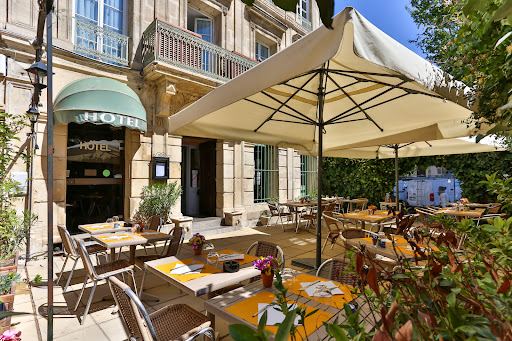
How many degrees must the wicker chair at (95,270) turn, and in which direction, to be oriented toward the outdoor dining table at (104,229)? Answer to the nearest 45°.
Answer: approximately 45° to its left

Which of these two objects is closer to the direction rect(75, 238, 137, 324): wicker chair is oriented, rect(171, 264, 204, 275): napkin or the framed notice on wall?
the framed notice on wall

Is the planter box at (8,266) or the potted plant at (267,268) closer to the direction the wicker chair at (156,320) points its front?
the potted plant

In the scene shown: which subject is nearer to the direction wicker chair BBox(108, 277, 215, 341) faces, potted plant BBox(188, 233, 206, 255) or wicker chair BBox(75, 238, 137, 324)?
the potted plant

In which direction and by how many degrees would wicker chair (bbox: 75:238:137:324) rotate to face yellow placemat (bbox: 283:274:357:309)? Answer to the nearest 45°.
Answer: approximately 90° to its right

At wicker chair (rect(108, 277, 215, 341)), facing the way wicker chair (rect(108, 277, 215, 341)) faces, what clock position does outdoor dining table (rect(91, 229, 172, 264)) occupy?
The outdoor dining table is roughly at 10 o'clock from the wicker chair.

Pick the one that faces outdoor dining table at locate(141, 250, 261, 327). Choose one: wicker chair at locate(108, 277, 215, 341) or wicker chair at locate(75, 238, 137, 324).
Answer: wicker chair at locate(108, 277, 215, 341)

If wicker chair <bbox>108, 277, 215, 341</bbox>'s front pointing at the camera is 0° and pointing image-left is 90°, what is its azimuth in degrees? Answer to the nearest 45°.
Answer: approximately 225°

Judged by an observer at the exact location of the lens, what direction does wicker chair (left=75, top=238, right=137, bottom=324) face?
facing away from the viewer and to the right of the viewer

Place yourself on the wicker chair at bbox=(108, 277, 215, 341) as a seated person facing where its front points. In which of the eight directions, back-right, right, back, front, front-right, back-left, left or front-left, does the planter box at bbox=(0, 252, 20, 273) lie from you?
left
